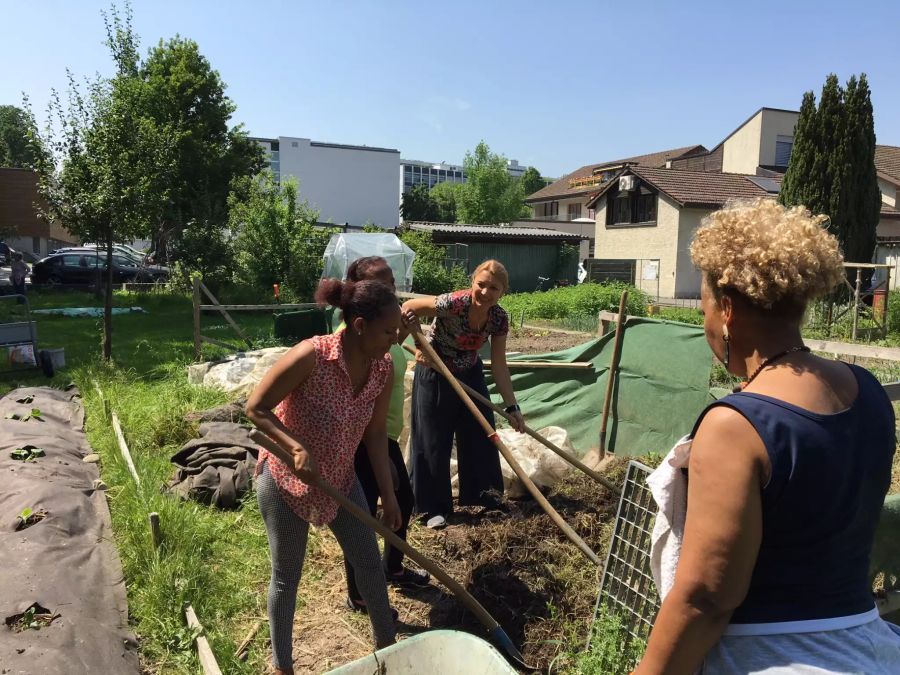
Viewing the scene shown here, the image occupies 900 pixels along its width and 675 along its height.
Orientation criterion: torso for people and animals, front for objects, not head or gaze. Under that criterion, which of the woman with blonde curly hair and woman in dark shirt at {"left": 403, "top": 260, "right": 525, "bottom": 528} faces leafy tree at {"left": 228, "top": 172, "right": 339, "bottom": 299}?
the woman with blonde curly hair

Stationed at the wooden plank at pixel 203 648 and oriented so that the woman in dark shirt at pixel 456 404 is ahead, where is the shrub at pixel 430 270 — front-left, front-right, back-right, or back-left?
front-left

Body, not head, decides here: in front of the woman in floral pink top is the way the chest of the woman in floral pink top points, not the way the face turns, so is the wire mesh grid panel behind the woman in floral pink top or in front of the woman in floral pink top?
in front

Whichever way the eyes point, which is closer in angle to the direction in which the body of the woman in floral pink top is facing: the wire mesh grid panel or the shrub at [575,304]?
the wire mesh grid panel

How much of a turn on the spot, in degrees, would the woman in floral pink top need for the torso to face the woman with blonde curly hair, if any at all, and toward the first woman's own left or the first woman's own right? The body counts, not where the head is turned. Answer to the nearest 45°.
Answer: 0° — they already face them

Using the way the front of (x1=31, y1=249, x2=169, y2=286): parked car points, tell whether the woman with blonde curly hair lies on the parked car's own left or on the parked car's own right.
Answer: on the parked car's own right

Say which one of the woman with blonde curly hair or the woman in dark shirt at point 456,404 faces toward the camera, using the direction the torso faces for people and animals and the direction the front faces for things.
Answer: the woman in dark shirt

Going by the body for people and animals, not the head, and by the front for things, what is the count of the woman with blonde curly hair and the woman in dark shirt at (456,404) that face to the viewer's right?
0

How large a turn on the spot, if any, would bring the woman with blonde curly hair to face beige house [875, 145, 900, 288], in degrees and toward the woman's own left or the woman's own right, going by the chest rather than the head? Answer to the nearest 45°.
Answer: approximately 45° to the woman's own right

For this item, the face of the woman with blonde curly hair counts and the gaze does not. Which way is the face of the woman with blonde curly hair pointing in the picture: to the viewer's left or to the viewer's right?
to the viewer's left

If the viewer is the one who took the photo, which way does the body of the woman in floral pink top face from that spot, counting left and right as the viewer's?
facing the viewer and to the right of the viewer

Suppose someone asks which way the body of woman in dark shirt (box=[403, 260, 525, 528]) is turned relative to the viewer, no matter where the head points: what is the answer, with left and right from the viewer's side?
facing the viewer

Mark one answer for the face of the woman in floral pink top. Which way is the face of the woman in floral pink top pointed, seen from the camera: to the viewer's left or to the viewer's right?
to the viewer's right
